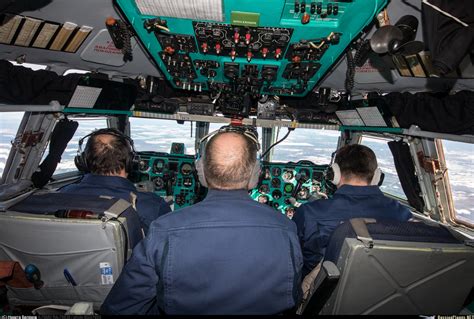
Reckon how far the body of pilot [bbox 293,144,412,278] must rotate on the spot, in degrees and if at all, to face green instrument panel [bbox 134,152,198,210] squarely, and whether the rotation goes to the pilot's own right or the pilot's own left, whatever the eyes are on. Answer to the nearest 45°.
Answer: approximately 45° to the pilot's own left

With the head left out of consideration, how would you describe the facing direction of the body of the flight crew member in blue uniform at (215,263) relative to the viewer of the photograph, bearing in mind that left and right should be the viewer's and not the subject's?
facing away from the viewer

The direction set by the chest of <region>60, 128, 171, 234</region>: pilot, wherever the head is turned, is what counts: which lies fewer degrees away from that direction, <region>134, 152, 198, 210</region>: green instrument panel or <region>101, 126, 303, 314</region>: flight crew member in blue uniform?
the green instrument panel

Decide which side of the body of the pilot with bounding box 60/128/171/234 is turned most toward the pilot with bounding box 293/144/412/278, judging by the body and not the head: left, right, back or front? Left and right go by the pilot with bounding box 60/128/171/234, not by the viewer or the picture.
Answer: right

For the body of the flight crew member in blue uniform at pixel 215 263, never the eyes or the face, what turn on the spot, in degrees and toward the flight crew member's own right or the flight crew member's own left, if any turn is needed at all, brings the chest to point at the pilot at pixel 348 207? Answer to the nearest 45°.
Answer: approximately 45° to the flight crew member's own right

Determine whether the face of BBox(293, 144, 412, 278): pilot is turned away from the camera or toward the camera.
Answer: away from the camera

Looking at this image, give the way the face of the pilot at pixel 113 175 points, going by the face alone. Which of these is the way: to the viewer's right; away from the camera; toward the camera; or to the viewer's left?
away from the camera

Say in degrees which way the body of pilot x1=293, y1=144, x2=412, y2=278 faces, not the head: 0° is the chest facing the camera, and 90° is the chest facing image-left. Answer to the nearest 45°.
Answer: approximately 180°

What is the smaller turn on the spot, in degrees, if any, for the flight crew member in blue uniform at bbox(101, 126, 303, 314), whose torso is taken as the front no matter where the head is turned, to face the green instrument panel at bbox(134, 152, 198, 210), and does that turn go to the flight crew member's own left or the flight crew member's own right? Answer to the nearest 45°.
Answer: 0° — they already face it

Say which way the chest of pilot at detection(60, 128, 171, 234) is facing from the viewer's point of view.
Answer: away from the camera
